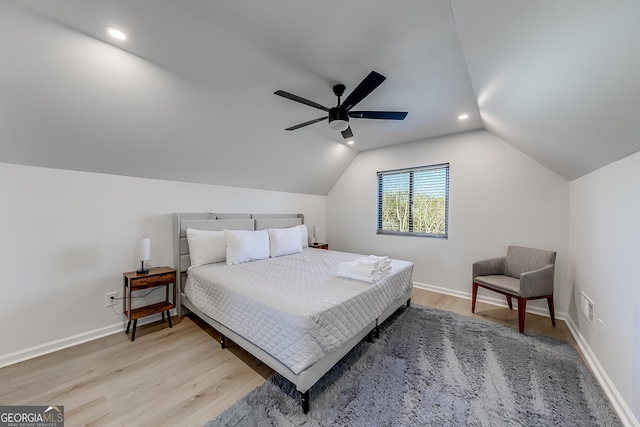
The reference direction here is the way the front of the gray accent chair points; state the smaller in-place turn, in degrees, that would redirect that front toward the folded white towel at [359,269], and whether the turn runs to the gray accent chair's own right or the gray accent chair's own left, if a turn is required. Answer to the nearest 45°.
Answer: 0° — it already faces it

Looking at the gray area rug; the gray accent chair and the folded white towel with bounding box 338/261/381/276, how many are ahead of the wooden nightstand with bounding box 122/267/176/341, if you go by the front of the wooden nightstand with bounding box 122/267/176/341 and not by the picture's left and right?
3

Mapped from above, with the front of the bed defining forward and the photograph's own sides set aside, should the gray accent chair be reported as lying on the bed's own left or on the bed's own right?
on the bed's own left

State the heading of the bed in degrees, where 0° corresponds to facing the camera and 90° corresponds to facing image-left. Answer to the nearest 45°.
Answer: approximately 315°

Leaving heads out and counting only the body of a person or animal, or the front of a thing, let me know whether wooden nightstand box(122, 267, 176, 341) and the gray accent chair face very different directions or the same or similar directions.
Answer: very different directions

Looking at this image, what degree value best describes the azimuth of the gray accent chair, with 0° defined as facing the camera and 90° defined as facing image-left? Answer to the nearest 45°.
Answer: approximately 45°

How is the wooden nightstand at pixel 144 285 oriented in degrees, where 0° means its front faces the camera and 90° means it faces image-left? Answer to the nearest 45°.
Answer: approximately 315°

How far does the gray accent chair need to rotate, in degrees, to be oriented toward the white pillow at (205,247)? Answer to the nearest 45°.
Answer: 0° — it already faces it

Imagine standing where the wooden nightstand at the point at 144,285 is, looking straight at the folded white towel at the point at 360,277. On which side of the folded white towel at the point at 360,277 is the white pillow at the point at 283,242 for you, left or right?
left
